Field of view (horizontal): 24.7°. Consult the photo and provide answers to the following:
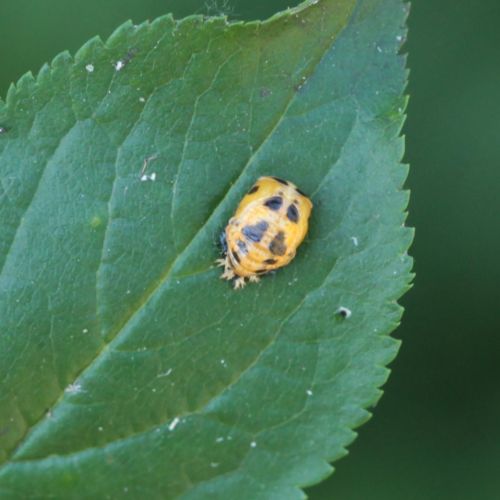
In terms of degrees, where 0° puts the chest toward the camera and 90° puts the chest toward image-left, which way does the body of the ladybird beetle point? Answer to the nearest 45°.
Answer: approximately 225°

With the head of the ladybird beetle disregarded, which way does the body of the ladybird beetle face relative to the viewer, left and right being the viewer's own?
facing away from the viewer and to the right of the viewer
